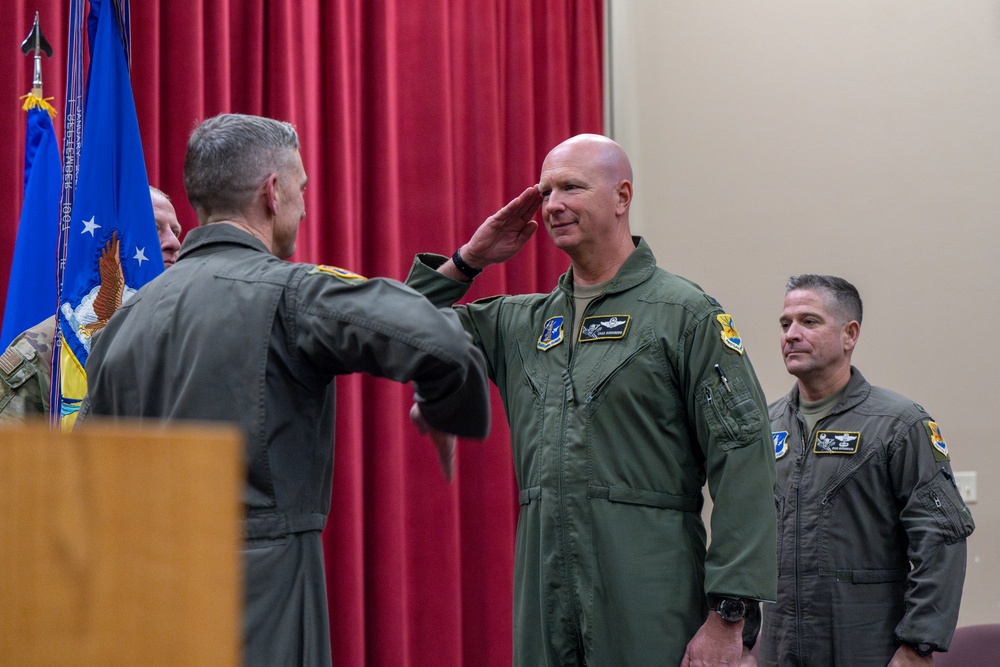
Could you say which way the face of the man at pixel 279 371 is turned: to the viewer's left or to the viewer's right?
to the viewer's right

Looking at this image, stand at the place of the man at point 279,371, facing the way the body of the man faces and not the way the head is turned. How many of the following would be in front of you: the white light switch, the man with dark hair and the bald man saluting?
3

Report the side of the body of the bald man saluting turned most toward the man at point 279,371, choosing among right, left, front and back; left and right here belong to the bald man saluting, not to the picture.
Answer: front

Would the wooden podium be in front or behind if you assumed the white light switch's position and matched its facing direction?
in front

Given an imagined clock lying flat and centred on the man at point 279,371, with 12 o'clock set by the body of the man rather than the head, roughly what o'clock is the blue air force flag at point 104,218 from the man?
The blue air force flag is roughly at 10 o'clock from the man.

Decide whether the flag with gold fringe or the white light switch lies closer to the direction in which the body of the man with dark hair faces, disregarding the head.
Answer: the flag with gold fringe

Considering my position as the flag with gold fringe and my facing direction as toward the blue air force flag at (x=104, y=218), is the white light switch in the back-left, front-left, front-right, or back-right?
front-left

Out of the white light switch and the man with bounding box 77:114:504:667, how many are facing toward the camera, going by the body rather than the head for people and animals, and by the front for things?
1

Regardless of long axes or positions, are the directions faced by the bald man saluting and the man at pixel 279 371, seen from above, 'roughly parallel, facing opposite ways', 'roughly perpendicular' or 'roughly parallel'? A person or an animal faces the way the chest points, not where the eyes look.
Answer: roughly parallel, facing opposite ways

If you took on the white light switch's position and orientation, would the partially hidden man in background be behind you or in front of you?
in front

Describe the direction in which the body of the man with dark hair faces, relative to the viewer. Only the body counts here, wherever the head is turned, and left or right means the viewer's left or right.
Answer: facing the viewer and to the left of the viewer

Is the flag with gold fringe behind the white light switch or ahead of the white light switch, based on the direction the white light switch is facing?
ahead

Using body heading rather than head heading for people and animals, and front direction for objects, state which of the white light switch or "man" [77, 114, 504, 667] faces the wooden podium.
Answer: the white light switch

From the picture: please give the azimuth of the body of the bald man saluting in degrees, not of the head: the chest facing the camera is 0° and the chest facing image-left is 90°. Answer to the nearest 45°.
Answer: approximately 45°

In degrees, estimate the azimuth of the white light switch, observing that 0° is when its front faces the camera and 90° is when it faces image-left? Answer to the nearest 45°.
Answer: approximately 0°

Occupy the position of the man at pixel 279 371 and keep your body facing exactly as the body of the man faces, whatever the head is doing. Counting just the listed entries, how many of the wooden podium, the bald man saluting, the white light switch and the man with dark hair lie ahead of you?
3

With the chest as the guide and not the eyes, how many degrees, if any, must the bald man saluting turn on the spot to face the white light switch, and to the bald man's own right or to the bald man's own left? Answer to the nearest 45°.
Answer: approximately 180°

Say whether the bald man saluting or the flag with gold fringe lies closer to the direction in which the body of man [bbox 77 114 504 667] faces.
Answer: the bald man saluting
